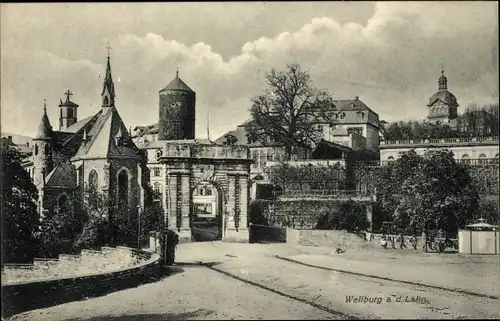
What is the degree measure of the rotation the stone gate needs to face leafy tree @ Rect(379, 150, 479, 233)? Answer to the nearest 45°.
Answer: approximately 45° to its left

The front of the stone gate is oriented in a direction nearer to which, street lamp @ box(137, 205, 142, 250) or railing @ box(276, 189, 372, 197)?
the street lamp

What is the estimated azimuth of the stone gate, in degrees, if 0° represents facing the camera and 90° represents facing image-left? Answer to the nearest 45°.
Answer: approximately 0°

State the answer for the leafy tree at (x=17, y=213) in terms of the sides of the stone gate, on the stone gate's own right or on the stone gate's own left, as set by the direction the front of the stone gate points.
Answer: on the stone gate's own right

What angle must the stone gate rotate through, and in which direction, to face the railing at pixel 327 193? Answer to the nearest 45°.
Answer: approximately 135° to its left
